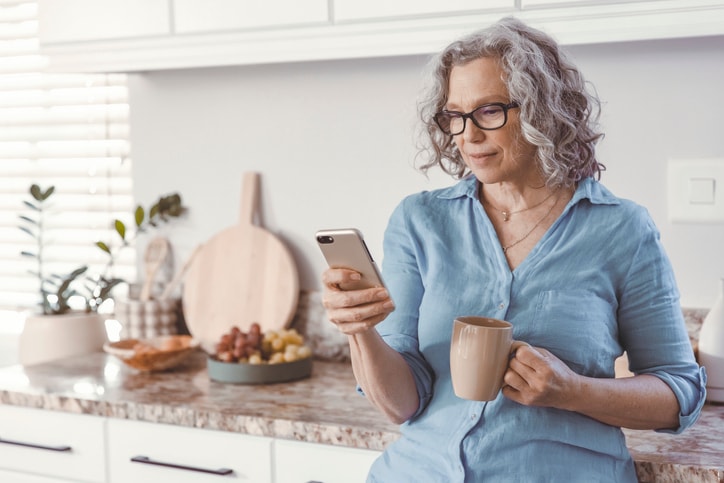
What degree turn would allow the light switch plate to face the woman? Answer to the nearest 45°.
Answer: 0° — it already faces them

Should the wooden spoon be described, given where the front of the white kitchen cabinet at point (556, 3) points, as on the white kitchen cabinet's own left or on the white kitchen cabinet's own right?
on the white kitchen cabinet's own right

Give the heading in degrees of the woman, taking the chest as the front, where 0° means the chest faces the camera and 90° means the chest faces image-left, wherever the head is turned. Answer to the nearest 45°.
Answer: approximately 45°

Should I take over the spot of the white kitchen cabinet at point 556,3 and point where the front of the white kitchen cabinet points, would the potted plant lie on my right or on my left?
on my right

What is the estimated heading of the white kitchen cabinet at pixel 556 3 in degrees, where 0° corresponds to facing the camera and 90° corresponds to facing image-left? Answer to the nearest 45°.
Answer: approximately 0°

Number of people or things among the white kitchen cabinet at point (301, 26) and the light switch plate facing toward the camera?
2

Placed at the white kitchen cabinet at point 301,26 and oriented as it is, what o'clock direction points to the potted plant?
The potted plant is roughly at 4 o'clock from the white kitchen cabinet.

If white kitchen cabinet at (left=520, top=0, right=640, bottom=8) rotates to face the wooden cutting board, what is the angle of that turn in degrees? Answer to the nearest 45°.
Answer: approximately 135° to its right

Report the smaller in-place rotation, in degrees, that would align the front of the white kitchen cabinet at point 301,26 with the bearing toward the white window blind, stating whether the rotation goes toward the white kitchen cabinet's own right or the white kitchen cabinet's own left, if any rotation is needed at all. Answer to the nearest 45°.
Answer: approximately 135° to the white kitchen cabinet's own right
